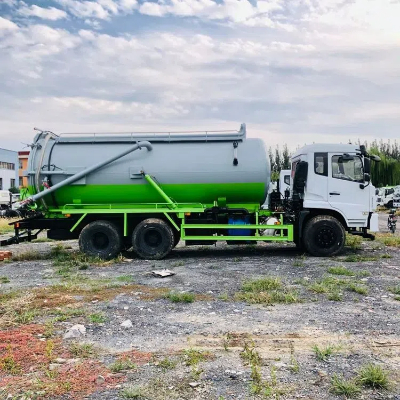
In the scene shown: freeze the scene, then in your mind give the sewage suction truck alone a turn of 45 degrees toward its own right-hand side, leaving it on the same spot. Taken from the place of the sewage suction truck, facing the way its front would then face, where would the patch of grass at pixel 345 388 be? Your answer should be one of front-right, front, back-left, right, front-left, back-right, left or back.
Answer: front-right

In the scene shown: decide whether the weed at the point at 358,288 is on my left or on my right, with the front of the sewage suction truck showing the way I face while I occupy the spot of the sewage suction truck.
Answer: on my right

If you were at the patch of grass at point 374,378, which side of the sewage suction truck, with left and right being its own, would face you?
right

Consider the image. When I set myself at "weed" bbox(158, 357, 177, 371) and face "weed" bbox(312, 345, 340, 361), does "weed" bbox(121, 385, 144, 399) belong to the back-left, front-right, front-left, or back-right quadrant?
back-right

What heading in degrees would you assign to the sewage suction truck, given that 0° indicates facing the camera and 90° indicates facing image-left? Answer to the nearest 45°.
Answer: approximately 270°

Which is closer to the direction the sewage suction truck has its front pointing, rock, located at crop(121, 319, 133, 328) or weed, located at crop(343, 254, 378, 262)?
the weed

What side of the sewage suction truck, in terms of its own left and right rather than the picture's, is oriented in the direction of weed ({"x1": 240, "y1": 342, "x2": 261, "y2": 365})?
right

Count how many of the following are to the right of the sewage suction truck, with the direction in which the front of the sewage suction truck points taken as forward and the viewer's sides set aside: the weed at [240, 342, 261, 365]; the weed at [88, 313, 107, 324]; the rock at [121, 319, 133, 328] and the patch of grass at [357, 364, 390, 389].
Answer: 4

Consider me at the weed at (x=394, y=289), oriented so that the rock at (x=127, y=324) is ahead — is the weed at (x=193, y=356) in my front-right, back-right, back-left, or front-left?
front-left

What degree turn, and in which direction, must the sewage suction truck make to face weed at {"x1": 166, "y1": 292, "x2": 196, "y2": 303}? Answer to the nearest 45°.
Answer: approximately 90° to its right

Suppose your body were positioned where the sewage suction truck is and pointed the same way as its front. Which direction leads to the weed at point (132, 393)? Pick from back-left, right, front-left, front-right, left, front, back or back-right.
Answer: right

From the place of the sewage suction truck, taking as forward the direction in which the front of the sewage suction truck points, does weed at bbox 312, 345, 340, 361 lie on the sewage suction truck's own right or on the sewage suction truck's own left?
on the sewage suction truck's own right

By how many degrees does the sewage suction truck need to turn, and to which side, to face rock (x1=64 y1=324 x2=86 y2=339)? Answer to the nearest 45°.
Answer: approximately 90° to its right

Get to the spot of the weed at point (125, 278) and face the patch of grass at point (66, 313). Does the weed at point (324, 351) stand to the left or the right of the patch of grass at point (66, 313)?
left

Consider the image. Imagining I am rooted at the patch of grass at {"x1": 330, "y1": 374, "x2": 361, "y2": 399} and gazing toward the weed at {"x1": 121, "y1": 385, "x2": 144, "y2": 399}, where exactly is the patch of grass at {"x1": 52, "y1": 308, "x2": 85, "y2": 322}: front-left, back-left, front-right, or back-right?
front-right

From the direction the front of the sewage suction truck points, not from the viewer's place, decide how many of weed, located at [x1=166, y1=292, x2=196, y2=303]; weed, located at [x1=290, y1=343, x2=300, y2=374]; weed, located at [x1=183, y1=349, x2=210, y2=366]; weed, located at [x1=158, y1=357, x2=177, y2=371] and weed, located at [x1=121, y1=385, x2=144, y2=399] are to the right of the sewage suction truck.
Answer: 5

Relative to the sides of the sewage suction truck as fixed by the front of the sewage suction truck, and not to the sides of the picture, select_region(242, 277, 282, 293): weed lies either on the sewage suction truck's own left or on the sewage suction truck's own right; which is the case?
on the sewage suction truck's own right

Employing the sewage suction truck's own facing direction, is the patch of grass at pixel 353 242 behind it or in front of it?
in front

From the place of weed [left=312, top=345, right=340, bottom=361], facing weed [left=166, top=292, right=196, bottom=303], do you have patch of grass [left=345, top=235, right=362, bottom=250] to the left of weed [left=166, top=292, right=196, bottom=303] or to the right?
right

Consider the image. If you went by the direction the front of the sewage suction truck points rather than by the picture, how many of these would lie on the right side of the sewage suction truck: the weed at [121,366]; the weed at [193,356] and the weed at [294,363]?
3

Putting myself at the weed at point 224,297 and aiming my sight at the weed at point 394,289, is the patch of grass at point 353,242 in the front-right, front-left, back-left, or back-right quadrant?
front-left

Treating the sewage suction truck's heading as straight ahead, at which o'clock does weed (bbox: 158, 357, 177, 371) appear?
The weed is roughly at 3 o'clock from the sewage suction truck.

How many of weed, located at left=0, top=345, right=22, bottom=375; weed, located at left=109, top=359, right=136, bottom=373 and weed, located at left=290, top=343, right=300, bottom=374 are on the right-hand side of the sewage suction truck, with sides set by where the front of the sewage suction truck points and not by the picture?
3

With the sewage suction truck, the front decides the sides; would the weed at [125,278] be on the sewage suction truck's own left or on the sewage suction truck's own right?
on the sewage suction truck's own right

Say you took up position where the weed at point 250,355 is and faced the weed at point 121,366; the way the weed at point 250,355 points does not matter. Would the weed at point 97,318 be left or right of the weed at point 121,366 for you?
right
